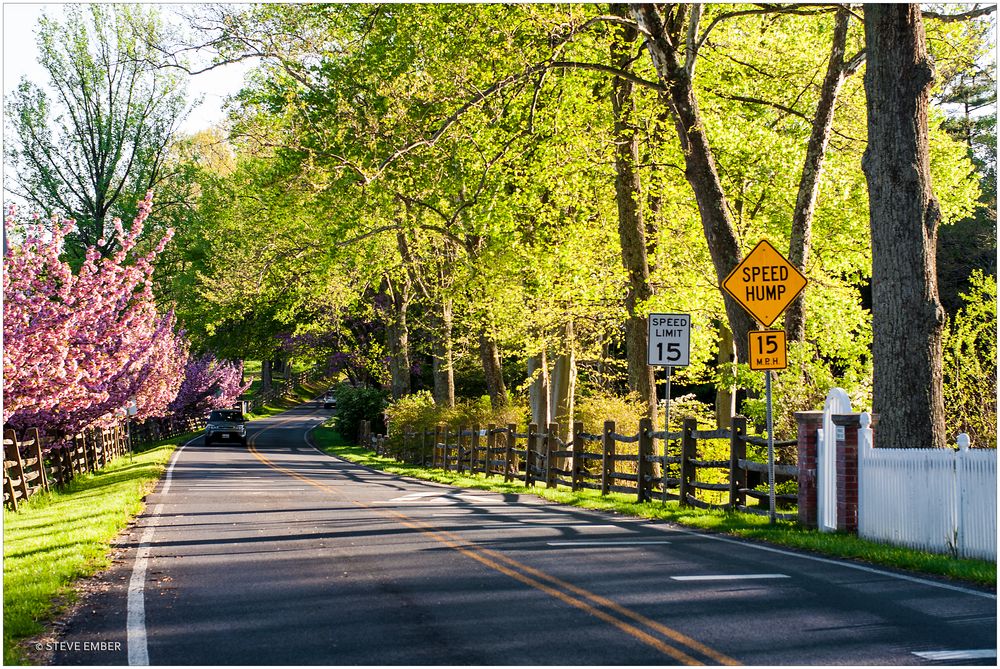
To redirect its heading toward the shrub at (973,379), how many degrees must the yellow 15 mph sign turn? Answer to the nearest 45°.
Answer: approximately 135° to its left

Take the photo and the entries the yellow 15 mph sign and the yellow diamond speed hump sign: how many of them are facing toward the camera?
2

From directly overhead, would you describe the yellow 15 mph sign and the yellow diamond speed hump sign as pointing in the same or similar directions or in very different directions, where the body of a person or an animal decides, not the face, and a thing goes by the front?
same or similar directions

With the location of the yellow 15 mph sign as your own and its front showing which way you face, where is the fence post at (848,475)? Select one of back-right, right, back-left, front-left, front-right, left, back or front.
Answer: front-left

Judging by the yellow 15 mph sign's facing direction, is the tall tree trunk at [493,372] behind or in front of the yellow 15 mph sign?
behind

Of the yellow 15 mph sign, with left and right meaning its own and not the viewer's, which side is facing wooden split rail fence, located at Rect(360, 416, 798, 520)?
back

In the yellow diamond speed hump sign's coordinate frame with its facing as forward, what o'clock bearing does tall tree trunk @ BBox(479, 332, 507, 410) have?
The tall tree trunk is roughly at 5 o'clock from the yellow diamond speed hump sign.

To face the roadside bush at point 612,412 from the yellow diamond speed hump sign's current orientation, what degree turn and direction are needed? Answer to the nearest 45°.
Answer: approximately 180°

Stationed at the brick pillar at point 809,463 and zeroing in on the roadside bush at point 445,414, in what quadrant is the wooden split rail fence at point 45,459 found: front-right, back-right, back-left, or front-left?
front-left

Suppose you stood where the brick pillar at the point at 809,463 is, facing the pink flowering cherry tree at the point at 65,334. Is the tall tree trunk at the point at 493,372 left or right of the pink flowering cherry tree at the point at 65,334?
right

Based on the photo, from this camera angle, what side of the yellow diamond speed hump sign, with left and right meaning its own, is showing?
front

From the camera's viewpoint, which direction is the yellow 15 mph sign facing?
toward the camera
